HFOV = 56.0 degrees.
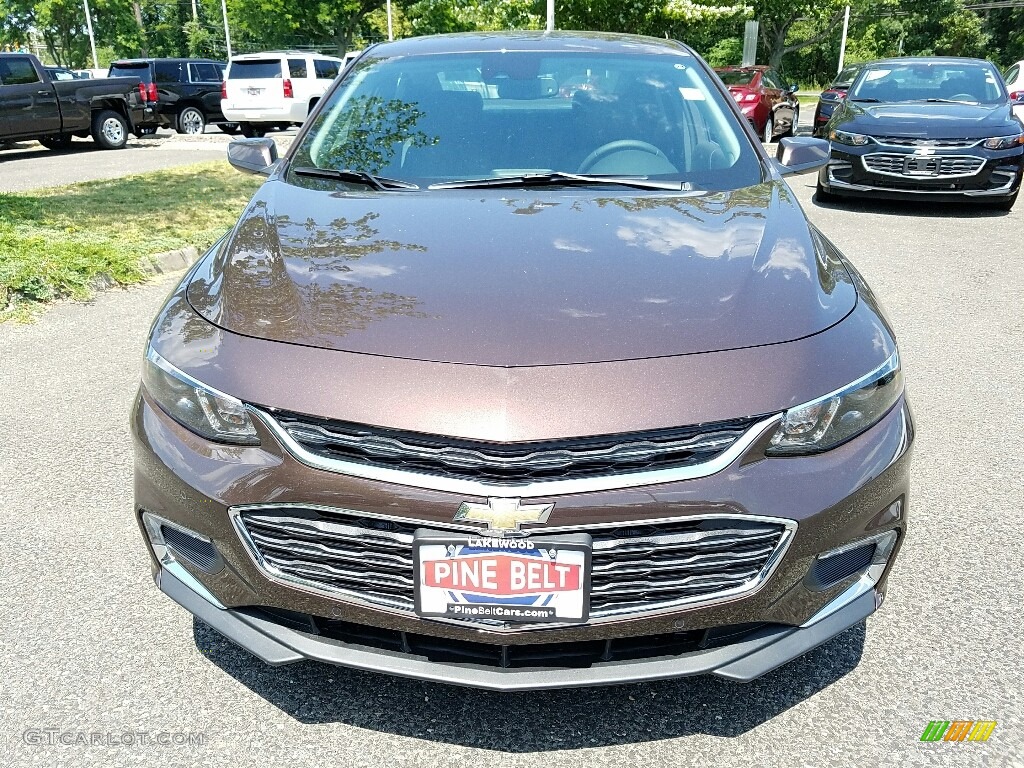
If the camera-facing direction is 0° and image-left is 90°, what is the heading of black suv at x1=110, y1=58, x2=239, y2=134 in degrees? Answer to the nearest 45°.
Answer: approximately 225°

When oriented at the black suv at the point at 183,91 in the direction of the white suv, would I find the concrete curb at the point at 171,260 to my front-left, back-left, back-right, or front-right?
front-right

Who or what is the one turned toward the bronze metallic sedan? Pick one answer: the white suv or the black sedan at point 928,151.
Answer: the black sedan

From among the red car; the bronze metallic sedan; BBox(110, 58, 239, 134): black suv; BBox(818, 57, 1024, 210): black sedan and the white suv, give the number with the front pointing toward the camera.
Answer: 2

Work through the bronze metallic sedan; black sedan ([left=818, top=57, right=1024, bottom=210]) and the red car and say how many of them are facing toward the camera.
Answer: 2

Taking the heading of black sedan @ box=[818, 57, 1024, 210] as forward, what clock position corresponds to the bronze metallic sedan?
The bronze metallic sedan is roughly at 12 o'clock from the black sedan.

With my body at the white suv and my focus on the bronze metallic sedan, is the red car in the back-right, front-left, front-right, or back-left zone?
front-left

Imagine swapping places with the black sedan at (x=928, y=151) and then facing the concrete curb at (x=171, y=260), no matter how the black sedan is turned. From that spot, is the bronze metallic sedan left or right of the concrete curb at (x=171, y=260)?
left

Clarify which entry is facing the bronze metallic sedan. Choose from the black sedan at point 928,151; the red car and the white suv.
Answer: the black sedan

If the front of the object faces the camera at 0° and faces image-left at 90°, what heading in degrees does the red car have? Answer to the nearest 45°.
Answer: approximately 225°

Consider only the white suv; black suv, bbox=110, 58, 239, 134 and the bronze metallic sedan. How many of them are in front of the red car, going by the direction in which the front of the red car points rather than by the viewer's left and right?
0

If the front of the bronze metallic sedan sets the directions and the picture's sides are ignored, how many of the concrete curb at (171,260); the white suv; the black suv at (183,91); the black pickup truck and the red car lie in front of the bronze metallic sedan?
0

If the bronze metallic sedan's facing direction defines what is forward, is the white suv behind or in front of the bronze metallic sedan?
behind

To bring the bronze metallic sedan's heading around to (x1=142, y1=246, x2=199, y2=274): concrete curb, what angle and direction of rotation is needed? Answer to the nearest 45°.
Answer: approximately 135° to its right

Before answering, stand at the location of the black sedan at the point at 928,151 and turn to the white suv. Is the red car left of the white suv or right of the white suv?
right

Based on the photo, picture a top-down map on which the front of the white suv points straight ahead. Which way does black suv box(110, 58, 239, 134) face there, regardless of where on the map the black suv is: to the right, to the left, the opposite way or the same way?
the same way

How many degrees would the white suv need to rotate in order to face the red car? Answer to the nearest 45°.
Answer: approximately 90° to its right

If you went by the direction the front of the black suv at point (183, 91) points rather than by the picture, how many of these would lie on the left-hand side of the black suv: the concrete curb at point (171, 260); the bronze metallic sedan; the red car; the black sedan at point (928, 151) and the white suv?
0

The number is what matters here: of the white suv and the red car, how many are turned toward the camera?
0

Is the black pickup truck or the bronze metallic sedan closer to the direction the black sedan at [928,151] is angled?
the bronze metallic sedan

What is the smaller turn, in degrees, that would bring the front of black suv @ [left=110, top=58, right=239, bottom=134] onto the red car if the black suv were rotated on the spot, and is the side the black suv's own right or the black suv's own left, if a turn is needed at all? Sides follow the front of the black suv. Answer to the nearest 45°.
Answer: approximately 90° to the black suv's own right

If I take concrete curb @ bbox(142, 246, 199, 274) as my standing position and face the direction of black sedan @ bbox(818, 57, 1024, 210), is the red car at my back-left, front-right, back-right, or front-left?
front-left

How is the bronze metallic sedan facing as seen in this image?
toward the camera
